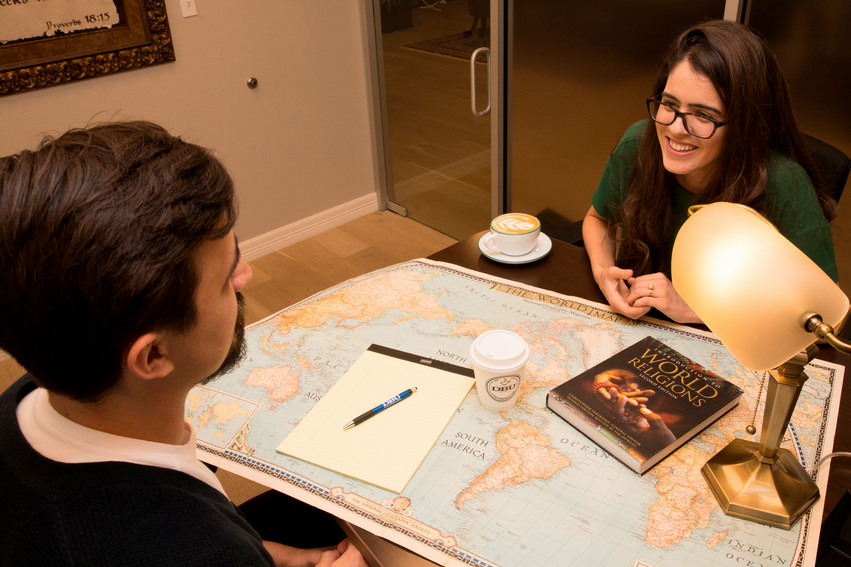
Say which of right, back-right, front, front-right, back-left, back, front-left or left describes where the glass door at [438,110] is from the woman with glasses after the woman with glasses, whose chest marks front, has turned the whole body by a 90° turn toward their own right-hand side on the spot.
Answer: front

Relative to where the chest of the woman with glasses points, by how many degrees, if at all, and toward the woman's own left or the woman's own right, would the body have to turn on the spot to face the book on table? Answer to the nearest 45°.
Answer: approximately 45° to the woman's own left

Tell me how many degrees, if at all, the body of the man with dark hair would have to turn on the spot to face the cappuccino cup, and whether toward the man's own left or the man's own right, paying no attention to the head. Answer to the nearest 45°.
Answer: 0° — they already face it

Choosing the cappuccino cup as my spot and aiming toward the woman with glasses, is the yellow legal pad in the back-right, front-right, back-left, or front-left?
back-right

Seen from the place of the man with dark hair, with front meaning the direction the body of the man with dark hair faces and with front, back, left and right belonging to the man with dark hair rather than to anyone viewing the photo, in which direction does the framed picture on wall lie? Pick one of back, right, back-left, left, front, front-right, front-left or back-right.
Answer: front-left

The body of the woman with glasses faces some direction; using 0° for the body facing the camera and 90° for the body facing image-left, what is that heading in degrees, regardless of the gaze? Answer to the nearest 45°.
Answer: approximately 45°

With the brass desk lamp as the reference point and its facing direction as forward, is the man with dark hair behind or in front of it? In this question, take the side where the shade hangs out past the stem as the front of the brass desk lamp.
in front

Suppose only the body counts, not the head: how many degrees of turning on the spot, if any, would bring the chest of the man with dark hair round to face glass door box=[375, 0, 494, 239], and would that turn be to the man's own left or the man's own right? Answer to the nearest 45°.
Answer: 0° — they already face it

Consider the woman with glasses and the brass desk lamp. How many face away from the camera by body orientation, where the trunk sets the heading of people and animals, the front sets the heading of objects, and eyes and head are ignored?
0

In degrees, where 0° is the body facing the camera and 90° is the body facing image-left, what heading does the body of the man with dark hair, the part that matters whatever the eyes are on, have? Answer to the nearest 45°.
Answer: approximately 225°

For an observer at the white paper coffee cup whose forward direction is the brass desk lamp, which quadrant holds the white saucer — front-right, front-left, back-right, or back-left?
back-left

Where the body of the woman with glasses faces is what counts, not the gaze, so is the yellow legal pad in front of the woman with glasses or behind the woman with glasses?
in front

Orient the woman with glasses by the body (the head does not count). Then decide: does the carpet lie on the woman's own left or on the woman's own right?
on the woman's own right

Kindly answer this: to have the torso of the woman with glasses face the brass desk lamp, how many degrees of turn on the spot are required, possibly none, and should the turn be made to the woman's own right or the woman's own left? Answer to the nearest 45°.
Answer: approximately 45° to the woman's own left

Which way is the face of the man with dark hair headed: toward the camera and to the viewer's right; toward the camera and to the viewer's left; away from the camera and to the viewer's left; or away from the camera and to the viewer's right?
away from the camera and to the viewer's right

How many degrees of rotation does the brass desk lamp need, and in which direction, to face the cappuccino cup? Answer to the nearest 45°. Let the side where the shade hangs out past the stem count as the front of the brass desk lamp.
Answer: approximately 90° to its right
